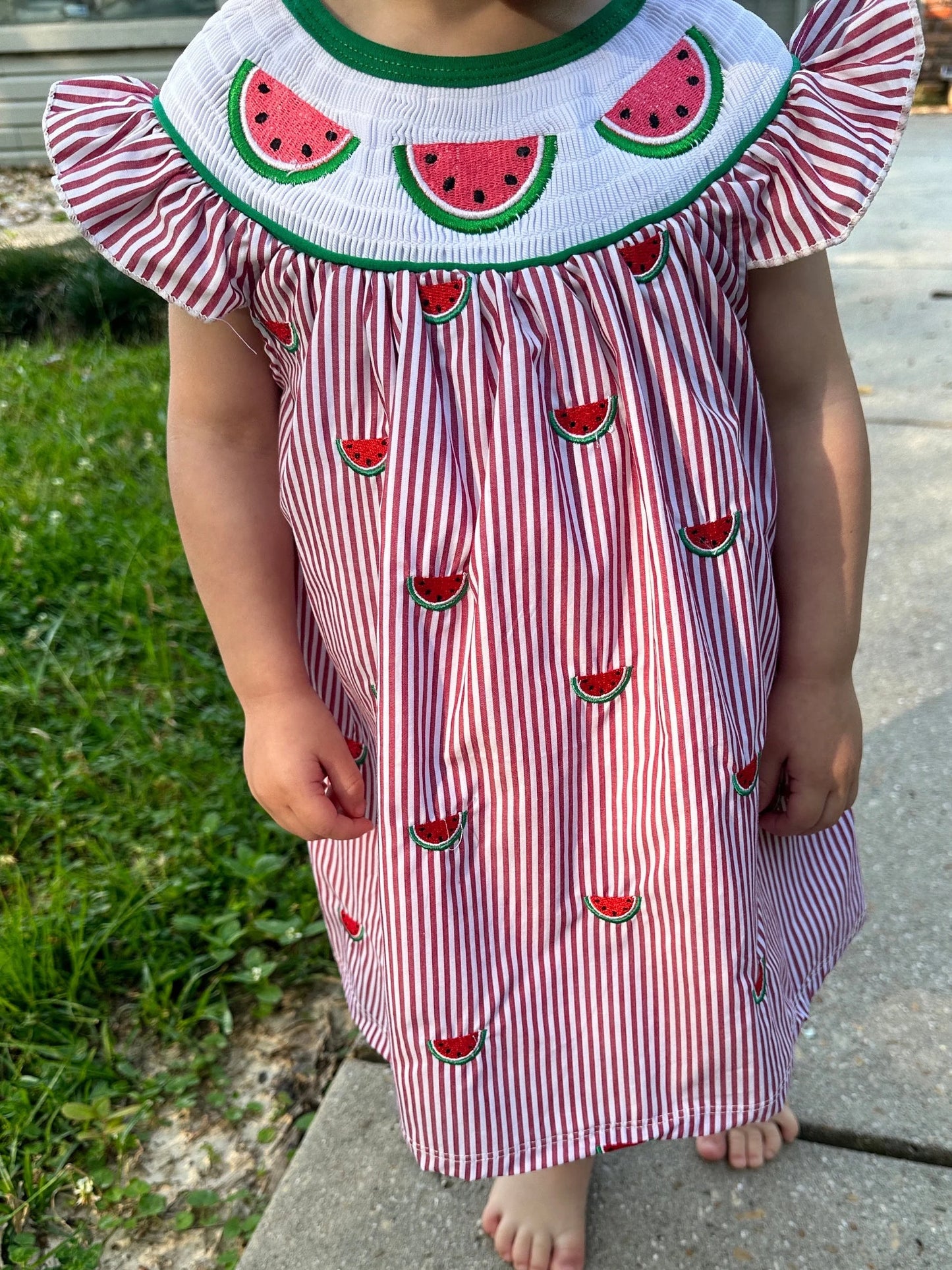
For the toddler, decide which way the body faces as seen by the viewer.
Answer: toward the camera
